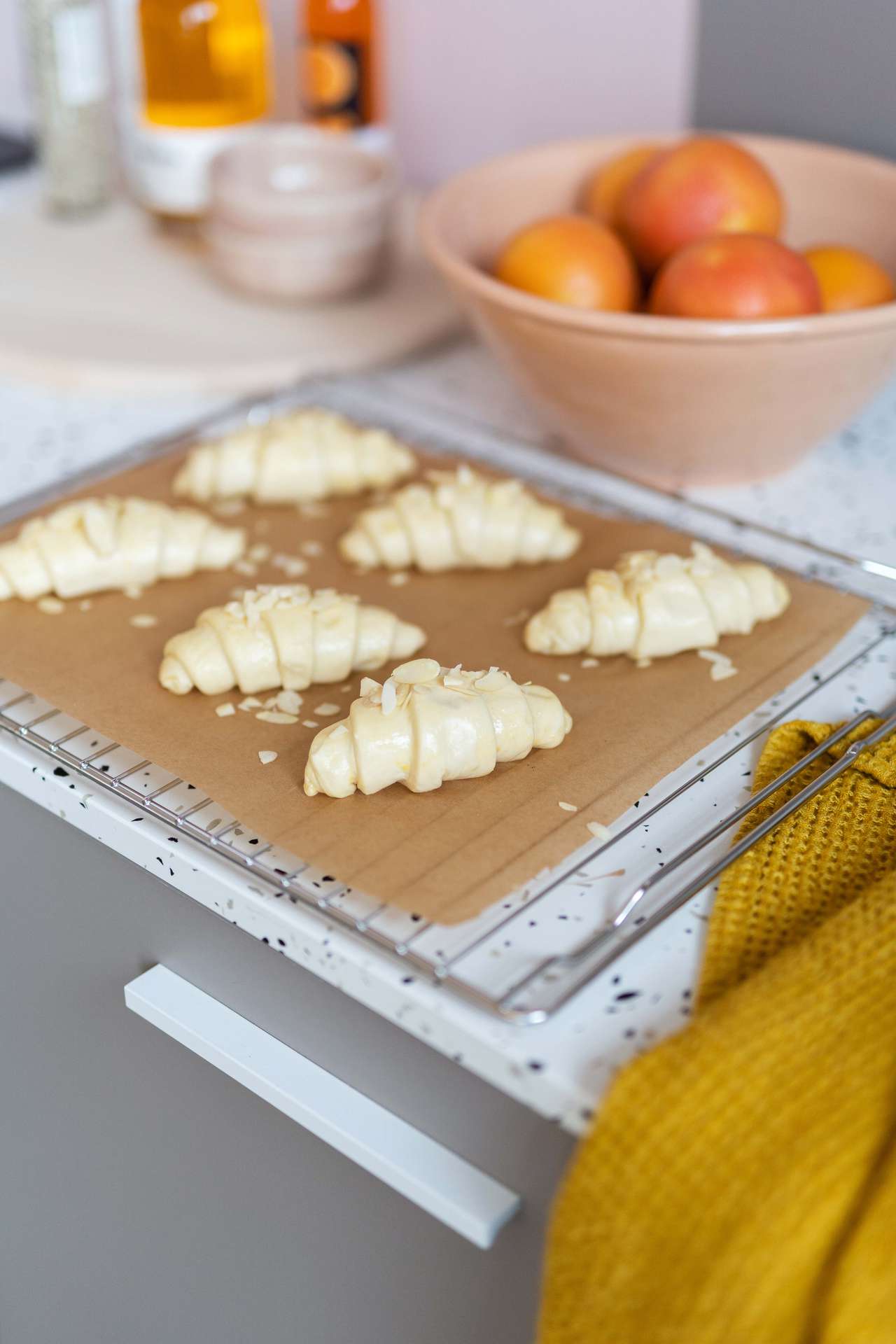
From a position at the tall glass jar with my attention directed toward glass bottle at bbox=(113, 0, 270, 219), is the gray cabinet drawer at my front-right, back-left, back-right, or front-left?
front-right

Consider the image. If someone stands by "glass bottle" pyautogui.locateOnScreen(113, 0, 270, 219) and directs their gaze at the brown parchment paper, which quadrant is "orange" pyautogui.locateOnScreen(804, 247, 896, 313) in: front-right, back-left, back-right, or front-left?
front-left

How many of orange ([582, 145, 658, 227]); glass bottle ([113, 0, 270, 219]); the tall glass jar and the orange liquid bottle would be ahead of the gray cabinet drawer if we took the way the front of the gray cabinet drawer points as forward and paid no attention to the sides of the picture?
0

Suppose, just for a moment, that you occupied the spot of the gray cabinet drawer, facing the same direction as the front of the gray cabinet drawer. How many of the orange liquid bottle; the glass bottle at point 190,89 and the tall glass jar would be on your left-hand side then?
0

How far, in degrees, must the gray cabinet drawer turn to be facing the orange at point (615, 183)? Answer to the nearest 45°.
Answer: approximately 180°

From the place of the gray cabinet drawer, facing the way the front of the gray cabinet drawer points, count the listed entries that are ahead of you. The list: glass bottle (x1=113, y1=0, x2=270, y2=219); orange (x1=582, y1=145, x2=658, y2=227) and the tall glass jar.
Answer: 0

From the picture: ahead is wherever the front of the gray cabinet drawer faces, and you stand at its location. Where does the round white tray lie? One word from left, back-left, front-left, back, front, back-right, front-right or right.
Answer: back-right

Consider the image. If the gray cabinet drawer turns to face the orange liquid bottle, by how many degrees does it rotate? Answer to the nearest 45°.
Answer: approximately 135° to its right

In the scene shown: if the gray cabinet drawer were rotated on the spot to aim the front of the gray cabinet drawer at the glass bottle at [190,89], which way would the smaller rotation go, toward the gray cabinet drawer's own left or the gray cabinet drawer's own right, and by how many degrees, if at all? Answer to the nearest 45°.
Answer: approximately 135° to the gray cabinet drawer's own right

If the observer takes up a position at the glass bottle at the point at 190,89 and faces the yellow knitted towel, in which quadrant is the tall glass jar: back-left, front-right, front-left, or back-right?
back-right
